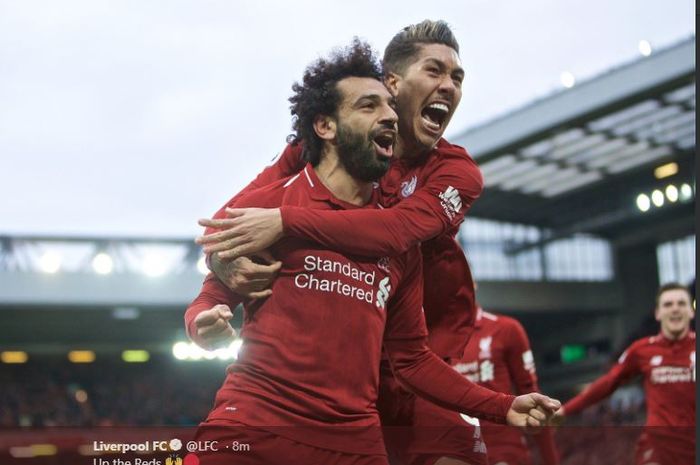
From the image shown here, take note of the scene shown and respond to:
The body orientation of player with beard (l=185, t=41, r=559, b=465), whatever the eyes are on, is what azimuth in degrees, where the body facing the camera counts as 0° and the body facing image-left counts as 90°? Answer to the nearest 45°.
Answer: approximately 315°

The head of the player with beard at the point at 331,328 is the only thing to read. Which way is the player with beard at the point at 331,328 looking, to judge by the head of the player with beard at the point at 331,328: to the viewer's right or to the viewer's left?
to the viewer's right
